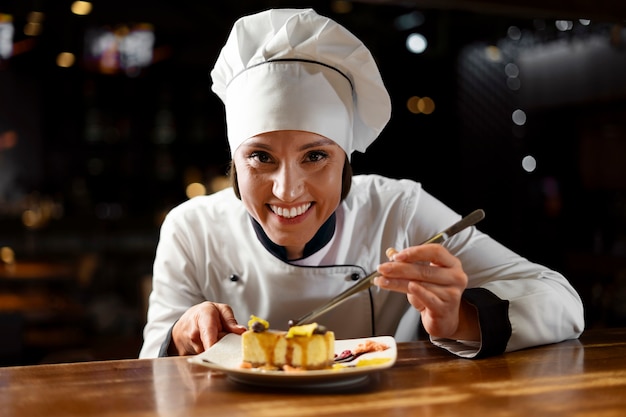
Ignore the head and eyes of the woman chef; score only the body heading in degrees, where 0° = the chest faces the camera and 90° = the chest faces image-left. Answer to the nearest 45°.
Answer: approximately 0°
